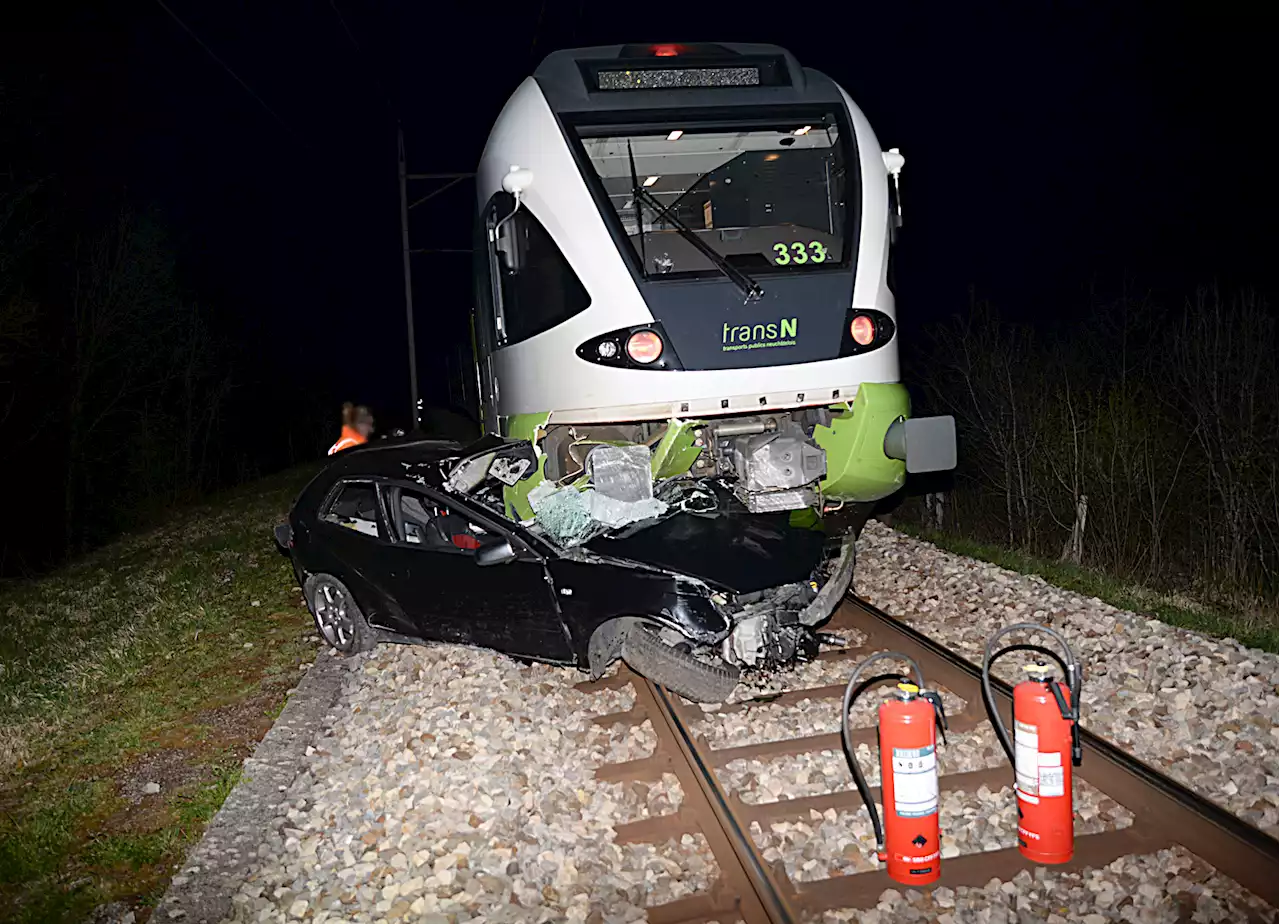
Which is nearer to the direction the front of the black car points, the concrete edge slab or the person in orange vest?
the concrete edge slab

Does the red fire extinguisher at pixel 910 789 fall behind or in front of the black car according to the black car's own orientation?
in front

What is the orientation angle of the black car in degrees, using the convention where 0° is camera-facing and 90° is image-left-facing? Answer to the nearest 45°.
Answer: approximately 315°

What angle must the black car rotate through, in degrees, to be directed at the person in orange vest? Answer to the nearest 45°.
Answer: approximately 135° to its left

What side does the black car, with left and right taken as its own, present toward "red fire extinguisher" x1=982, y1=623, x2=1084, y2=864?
front
